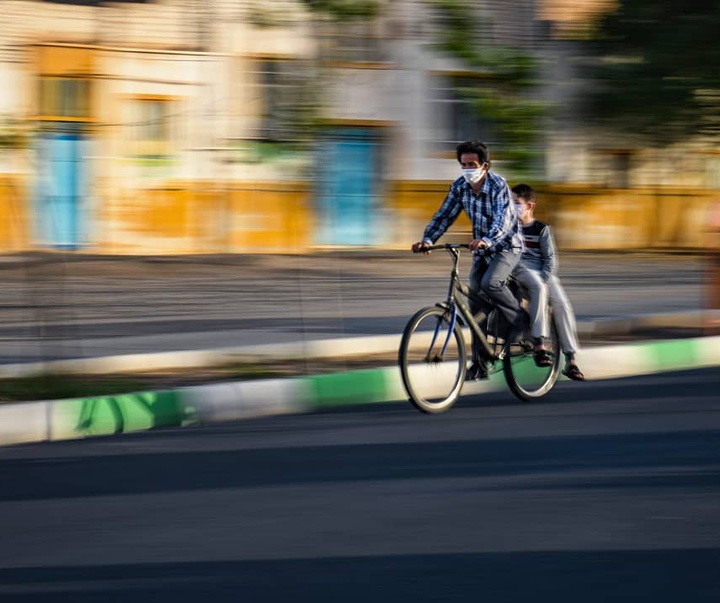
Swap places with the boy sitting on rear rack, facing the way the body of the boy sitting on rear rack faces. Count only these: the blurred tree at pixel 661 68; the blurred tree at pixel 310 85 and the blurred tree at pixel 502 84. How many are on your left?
0

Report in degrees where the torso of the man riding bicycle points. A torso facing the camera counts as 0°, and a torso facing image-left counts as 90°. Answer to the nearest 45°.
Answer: approximately 45°

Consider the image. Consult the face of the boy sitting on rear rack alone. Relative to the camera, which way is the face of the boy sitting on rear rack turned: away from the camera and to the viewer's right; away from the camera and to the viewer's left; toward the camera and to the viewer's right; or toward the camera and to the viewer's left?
toward the camera and to the viewer's left

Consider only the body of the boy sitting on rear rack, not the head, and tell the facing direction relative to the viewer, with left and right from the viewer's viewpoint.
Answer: facing the viewer and to the left of the viewer

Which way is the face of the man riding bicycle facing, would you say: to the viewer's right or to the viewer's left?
to the viewer's left

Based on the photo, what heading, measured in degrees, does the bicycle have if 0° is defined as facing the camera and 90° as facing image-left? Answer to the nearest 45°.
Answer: approximately 45°

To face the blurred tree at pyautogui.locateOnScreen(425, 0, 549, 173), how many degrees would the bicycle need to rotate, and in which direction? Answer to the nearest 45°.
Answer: approximately 135° to its right

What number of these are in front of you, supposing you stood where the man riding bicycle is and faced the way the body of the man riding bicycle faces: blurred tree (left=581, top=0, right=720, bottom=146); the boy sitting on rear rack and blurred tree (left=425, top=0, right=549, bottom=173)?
0

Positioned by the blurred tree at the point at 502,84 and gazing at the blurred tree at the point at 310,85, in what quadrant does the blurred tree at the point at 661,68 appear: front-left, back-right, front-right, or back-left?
back-right

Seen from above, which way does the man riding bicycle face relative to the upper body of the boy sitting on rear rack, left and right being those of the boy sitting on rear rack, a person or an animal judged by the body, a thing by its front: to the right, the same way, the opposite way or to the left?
the same way

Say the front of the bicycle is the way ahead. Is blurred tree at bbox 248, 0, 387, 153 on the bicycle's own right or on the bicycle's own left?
on the bicycle's own right

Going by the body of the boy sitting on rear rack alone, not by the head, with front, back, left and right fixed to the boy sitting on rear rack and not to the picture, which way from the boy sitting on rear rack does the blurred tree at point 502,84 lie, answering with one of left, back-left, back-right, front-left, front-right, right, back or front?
back-right

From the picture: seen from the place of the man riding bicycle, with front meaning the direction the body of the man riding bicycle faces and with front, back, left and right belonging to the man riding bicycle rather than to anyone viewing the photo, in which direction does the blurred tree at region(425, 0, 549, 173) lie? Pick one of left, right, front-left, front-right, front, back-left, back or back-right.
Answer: back-right
